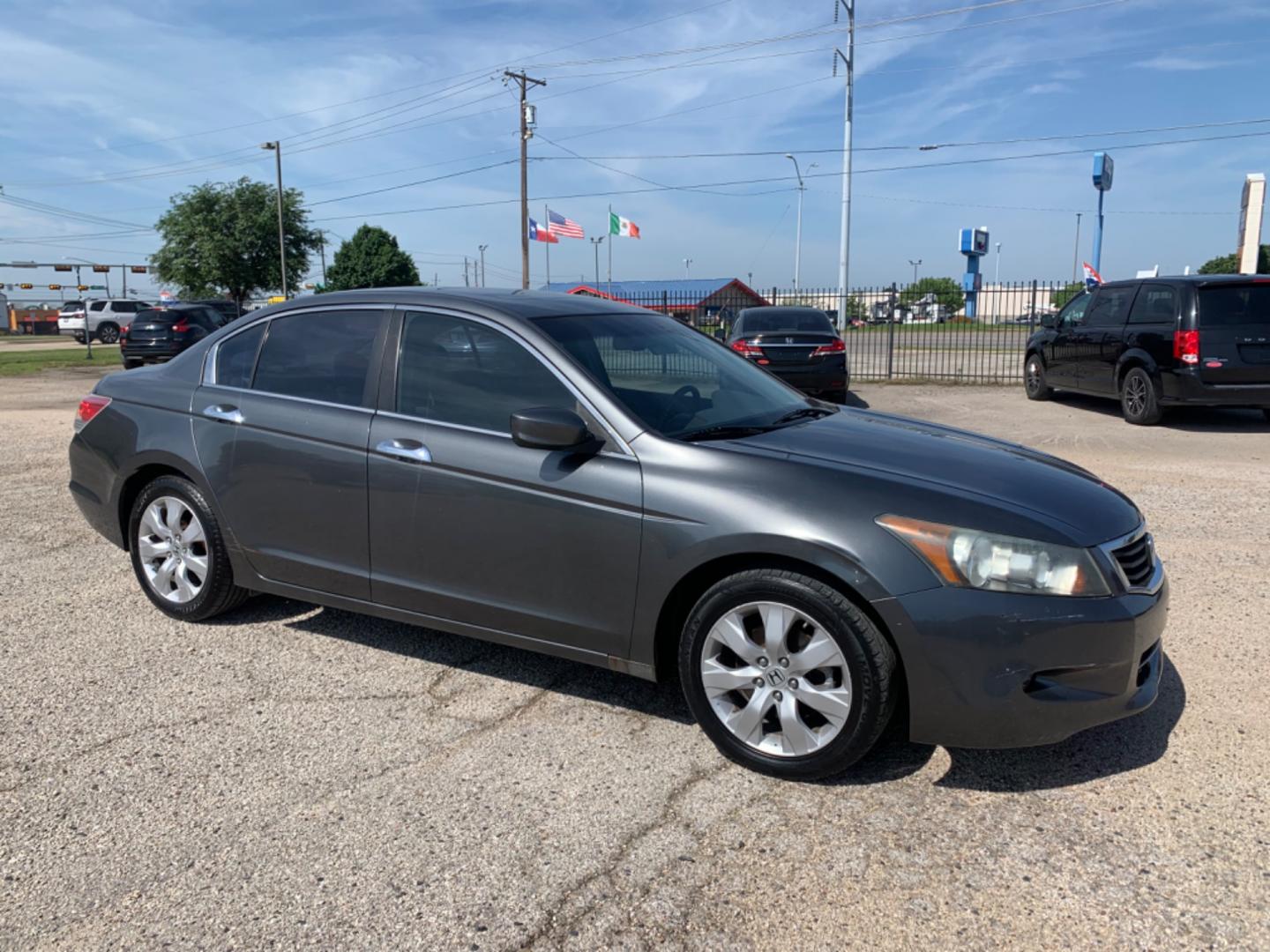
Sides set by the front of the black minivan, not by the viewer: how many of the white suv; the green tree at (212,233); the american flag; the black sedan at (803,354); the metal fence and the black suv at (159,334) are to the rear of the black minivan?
0

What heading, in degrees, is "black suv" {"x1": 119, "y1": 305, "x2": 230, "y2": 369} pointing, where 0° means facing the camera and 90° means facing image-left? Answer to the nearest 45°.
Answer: approximately 225°

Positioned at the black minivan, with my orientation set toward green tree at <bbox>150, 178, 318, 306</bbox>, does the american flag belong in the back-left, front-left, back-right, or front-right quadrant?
front-right

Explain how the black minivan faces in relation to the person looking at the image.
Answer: facing away from the viewer and to the left of the viewer

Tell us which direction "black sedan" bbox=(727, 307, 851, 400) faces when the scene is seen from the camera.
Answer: facing away from the viewer

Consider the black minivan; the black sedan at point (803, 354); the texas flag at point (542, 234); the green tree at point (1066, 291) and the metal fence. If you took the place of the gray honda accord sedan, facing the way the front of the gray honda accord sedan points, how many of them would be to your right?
0

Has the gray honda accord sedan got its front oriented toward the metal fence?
no

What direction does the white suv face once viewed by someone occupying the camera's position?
facing away from the viewer and to the right of the viewer

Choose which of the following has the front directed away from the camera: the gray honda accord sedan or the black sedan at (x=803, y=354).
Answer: the black sedan

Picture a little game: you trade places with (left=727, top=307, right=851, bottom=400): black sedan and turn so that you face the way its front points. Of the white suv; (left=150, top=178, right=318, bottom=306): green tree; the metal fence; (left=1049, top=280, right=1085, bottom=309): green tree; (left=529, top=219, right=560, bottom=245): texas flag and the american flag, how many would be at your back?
0

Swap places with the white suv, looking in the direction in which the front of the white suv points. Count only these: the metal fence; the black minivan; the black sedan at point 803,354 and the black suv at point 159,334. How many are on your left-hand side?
0

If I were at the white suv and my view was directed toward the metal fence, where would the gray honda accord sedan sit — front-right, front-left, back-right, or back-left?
front-right

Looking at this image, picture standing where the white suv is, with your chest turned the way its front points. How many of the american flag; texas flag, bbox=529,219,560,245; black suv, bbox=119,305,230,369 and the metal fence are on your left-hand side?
0

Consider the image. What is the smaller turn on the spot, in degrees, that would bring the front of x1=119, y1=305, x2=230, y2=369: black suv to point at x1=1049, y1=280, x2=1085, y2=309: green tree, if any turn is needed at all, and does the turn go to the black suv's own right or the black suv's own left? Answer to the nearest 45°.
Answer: approximately 45° to the black suv's own right

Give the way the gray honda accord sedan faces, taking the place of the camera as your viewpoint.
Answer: facing the viewer and to the right of the viewer

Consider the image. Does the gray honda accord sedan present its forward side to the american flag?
no

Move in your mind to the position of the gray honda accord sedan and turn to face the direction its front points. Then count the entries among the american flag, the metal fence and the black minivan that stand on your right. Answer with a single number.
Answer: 0

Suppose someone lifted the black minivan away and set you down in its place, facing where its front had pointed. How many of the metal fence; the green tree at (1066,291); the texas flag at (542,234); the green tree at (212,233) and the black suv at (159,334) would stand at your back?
0

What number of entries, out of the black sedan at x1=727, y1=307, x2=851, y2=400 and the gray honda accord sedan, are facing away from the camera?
1
